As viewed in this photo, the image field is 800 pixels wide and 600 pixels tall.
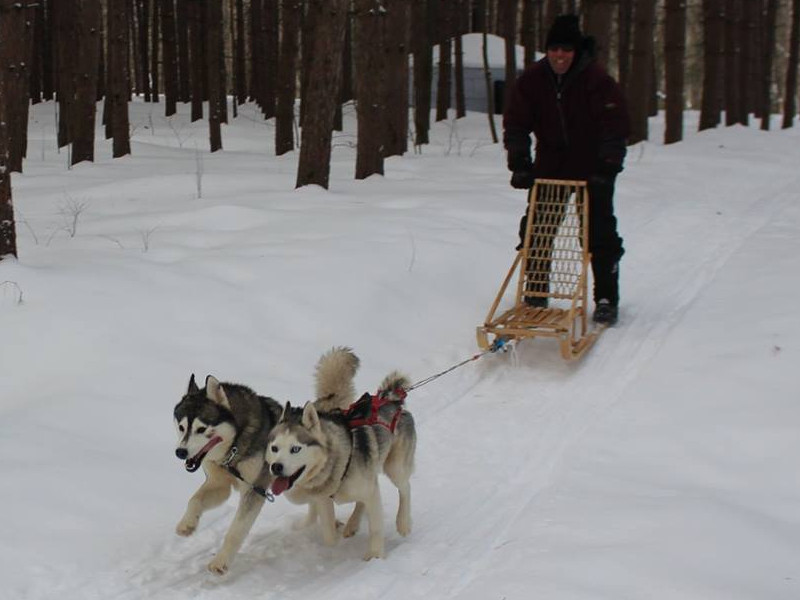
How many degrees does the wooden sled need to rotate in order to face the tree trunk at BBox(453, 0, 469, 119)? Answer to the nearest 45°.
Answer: approximately 135° to its right

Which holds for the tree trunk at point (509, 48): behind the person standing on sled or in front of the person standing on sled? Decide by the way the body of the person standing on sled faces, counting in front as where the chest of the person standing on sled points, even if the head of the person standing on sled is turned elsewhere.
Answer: behind

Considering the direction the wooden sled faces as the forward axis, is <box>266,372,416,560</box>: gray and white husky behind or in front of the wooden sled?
in front

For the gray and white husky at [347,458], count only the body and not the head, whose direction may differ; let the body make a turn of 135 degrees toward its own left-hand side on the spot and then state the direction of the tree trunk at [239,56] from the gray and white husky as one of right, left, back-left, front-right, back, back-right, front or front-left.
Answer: left

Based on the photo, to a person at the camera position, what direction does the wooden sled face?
facing the viewer and to the left of the viewer

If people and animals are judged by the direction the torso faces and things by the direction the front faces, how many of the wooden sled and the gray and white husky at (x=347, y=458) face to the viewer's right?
0

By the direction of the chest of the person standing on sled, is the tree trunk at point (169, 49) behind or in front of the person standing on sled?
behind

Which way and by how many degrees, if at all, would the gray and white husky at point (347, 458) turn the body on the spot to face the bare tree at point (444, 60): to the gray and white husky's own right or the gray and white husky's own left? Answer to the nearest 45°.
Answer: approximately 135° to the gray and white husky's own right

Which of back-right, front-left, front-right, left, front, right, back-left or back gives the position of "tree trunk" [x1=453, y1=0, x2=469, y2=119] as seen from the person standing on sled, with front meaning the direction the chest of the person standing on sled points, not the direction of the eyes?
back

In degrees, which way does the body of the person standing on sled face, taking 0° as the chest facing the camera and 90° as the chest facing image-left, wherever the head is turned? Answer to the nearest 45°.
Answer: approximately 0°

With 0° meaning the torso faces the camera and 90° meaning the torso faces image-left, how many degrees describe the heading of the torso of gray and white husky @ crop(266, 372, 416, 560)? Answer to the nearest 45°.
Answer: approximately 45°
